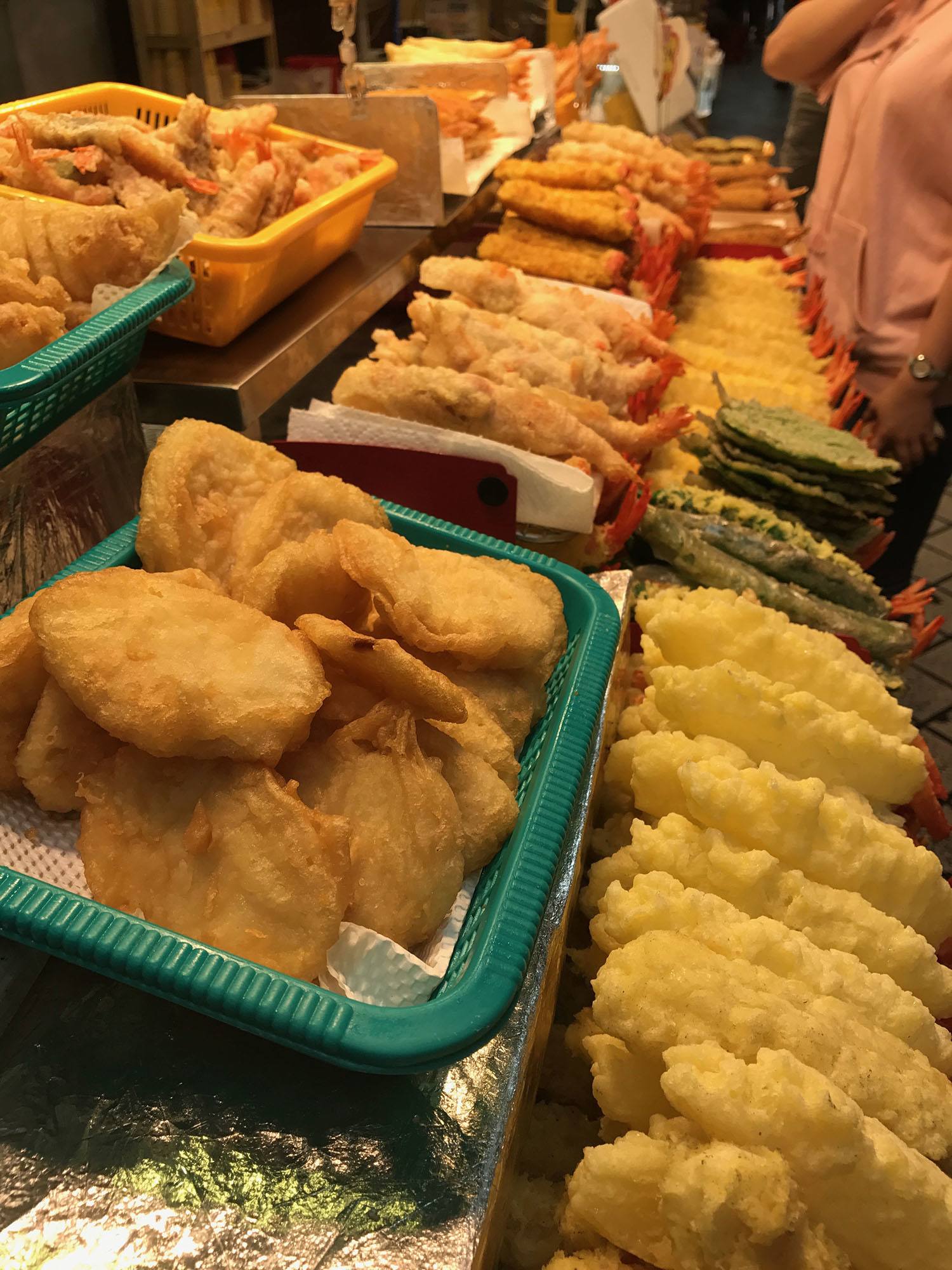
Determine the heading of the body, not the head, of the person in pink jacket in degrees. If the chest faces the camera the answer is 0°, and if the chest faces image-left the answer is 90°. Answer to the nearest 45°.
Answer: approximately 45°

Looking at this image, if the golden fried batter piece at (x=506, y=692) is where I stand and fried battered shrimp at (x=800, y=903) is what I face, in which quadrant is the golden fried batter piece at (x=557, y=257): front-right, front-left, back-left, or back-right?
back-left

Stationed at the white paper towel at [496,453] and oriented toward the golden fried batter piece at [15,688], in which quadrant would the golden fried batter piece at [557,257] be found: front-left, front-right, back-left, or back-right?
back-right

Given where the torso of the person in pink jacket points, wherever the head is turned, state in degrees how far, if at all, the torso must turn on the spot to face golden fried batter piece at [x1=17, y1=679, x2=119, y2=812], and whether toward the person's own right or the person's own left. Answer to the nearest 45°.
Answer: approximately 45° to the person's own left
